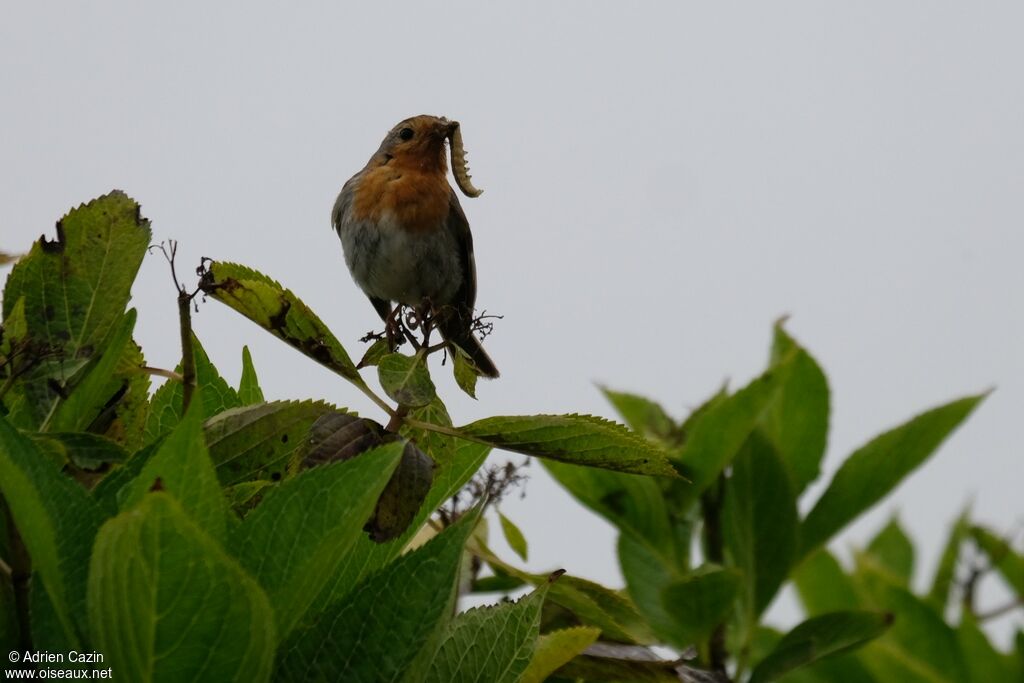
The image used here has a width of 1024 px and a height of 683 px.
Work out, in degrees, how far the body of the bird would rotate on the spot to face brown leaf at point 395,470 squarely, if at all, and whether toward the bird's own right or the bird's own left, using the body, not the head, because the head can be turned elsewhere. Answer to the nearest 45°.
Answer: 0° — it already faces it

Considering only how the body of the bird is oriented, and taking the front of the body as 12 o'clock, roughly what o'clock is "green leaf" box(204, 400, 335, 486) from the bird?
The green leaf is roughly at 3 o'clock from the bird.

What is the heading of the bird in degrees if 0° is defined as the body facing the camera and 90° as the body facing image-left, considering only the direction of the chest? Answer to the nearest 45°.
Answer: approximately 0°

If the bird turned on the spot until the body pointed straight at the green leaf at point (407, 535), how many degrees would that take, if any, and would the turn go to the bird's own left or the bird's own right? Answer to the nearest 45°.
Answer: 0° — it already faces it

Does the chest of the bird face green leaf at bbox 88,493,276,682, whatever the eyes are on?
yes
